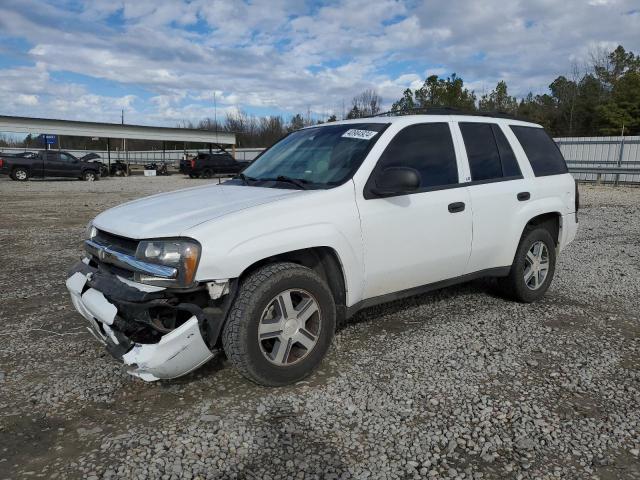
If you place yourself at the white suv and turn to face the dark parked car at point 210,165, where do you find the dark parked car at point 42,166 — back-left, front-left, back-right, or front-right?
front-left

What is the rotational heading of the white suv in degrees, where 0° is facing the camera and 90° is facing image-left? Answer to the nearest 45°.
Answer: approximately 45°

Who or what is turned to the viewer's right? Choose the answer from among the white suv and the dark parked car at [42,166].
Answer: the dark parked car

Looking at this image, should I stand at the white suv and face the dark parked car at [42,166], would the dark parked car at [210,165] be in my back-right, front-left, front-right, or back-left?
front-right

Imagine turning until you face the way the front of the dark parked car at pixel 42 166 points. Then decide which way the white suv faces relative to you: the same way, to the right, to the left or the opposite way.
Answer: the opposite way

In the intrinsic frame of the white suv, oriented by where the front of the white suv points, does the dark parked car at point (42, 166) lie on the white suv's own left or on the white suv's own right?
on the white suv's own right

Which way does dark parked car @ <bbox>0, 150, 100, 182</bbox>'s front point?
to the viewer's right

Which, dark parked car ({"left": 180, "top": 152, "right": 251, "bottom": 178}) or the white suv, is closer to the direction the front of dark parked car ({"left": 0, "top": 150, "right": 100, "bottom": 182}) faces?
the dark parked car

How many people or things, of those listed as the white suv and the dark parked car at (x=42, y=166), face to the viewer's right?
1

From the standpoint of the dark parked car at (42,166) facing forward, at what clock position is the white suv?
The white suv is roughly at 3 o'clock from the dark parked car.

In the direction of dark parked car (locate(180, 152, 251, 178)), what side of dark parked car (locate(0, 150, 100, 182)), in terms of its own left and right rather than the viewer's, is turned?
front

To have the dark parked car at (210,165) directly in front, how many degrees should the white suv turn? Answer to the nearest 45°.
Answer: approximately 135° to its right
